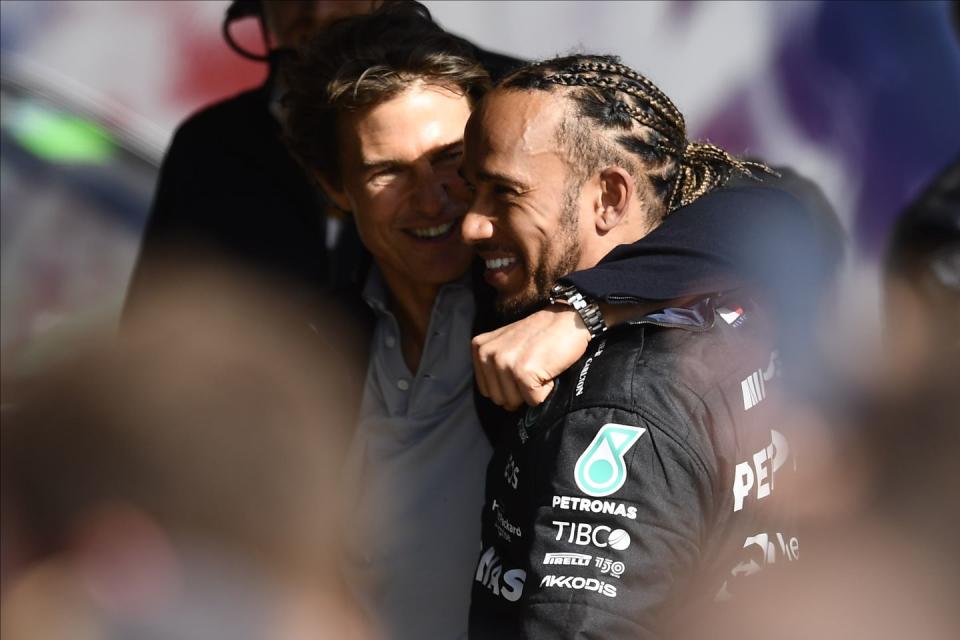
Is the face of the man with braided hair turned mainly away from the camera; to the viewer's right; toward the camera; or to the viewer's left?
to the viewer's left

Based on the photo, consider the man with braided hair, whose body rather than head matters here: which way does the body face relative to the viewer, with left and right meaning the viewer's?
facing to the left of the viewer
